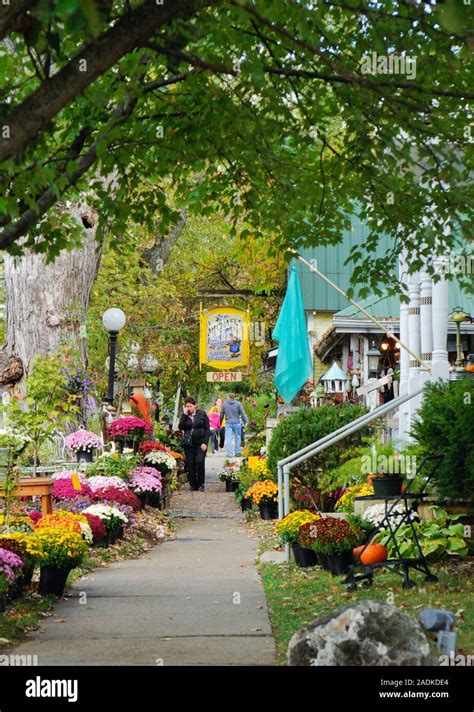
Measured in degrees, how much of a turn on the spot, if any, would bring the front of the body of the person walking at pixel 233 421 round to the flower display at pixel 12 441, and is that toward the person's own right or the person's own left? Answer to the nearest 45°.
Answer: approximately 180°

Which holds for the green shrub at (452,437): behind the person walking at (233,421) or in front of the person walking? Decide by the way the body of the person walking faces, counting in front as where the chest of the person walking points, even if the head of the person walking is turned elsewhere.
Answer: behind

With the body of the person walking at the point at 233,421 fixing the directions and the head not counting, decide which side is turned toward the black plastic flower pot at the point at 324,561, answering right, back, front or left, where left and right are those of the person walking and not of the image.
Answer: back

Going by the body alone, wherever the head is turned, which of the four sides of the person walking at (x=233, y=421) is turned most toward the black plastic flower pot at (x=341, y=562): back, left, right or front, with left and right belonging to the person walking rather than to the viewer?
back

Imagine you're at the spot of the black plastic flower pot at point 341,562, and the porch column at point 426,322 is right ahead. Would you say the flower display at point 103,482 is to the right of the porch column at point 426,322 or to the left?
left

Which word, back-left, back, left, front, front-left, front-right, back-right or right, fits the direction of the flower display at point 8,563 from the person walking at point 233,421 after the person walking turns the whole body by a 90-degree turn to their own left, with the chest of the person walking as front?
left

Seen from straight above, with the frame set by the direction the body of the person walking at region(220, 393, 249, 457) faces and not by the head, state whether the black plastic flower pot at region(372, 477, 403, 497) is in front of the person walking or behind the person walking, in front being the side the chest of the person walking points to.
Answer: behind

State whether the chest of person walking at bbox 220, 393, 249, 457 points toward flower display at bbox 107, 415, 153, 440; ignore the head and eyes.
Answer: no

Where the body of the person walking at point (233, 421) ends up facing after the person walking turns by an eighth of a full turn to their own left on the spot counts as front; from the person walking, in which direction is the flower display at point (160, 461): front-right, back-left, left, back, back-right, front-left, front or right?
back-left

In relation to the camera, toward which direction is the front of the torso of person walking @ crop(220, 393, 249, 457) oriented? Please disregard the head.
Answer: away from the camera

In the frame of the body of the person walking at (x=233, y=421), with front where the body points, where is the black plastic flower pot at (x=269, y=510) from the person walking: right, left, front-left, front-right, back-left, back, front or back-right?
back

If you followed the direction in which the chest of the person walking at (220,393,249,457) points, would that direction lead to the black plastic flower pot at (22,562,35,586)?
no

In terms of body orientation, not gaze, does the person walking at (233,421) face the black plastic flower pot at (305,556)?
no
